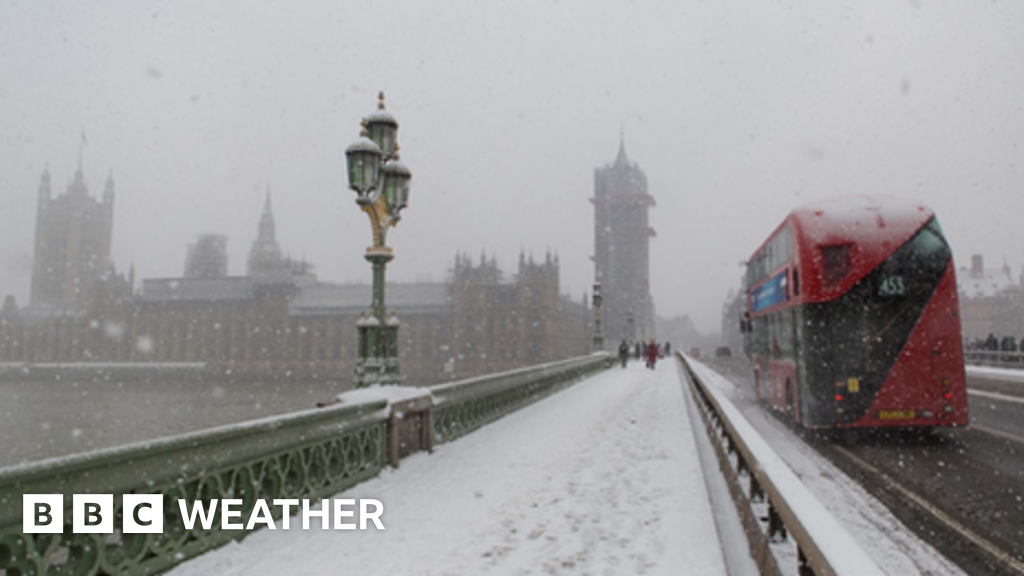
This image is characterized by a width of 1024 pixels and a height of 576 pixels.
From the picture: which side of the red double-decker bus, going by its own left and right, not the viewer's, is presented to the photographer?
back

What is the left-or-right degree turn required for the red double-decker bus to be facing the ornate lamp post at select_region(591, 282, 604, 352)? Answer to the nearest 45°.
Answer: approximately 45° to its left
